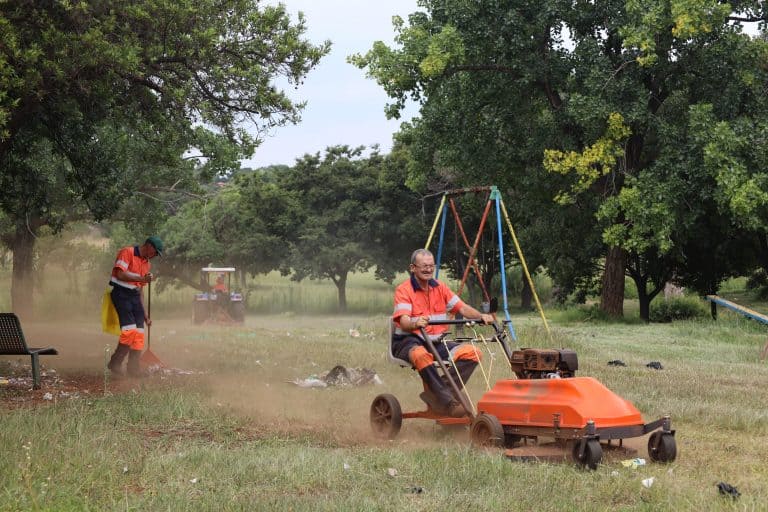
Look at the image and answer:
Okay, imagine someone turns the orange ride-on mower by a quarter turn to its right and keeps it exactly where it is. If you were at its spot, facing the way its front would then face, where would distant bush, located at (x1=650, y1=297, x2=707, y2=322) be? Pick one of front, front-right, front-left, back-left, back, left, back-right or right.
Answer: back-right

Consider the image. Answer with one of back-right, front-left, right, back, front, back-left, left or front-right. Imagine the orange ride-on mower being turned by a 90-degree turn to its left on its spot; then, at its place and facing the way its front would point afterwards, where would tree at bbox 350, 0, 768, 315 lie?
front-left

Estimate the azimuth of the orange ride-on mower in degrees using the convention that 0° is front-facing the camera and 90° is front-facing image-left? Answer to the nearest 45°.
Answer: approximately 315°

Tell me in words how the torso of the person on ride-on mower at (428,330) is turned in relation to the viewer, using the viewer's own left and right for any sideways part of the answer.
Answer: facing the viewer and to the right of the viewer

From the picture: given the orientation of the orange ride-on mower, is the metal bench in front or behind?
behind

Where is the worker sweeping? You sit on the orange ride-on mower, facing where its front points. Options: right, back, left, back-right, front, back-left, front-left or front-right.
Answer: back

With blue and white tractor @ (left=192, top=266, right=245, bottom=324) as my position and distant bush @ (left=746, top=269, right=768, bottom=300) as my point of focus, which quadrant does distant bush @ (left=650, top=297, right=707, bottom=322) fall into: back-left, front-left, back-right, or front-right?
front-right

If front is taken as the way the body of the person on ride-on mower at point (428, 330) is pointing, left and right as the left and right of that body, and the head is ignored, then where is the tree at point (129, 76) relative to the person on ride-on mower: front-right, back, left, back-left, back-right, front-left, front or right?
back

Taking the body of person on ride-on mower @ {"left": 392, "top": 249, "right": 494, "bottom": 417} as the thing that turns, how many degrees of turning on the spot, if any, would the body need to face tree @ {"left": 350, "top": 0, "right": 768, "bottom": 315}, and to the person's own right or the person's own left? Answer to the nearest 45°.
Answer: approximately 135° to the person's own left

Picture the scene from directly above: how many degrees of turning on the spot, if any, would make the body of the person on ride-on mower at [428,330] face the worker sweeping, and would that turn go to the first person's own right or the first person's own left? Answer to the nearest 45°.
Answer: approximately 180°
